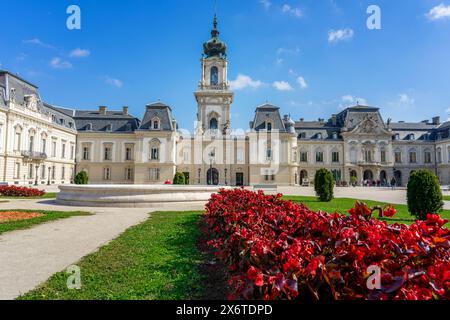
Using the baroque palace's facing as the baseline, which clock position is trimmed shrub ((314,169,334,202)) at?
The trimmed shrub is roughly at 11 o'clock from the baroque palace.

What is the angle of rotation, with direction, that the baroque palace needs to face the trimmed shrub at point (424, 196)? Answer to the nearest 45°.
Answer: approximately 45° to its left

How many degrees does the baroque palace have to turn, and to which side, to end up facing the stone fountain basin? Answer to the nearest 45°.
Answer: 0° — it already faces it

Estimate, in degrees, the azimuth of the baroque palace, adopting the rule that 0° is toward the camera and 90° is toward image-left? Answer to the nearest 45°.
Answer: approximately 0°
